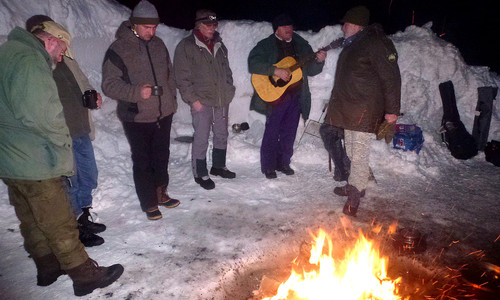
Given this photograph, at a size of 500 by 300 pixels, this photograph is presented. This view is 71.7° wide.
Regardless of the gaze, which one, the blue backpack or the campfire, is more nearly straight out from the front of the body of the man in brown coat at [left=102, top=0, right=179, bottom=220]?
the campfire

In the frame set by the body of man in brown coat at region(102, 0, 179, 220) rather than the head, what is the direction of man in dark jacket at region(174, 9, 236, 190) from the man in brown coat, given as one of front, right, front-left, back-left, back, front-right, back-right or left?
left

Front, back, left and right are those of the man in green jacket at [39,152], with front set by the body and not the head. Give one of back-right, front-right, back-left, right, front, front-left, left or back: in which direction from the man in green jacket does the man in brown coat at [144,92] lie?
front-left

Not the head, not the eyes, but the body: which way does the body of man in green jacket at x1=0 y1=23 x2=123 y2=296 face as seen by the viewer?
to the viewer's right

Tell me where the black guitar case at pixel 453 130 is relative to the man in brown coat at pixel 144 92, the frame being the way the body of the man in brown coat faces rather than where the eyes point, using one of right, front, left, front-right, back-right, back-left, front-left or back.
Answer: front-left

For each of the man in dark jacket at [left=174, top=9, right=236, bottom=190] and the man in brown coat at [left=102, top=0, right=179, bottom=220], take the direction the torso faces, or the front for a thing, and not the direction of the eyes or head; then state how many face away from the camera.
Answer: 0

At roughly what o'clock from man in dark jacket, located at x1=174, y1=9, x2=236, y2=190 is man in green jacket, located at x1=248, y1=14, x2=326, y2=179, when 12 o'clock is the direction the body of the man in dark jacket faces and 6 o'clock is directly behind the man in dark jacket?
The man in green jacket is roughly at 10 o'clock from the man in dark jacket.

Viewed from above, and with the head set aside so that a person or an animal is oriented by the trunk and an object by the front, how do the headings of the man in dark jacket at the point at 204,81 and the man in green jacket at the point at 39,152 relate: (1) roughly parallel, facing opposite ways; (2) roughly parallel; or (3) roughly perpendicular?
roughly perpendicular

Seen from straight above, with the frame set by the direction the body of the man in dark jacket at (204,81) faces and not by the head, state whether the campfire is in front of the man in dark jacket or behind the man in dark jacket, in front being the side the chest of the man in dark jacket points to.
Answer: in front

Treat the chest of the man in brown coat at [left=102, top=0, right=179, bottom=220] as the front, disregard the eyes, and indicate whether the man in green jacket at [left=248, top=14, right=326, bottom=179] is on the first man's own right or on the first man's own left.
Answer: on the first man's own left
